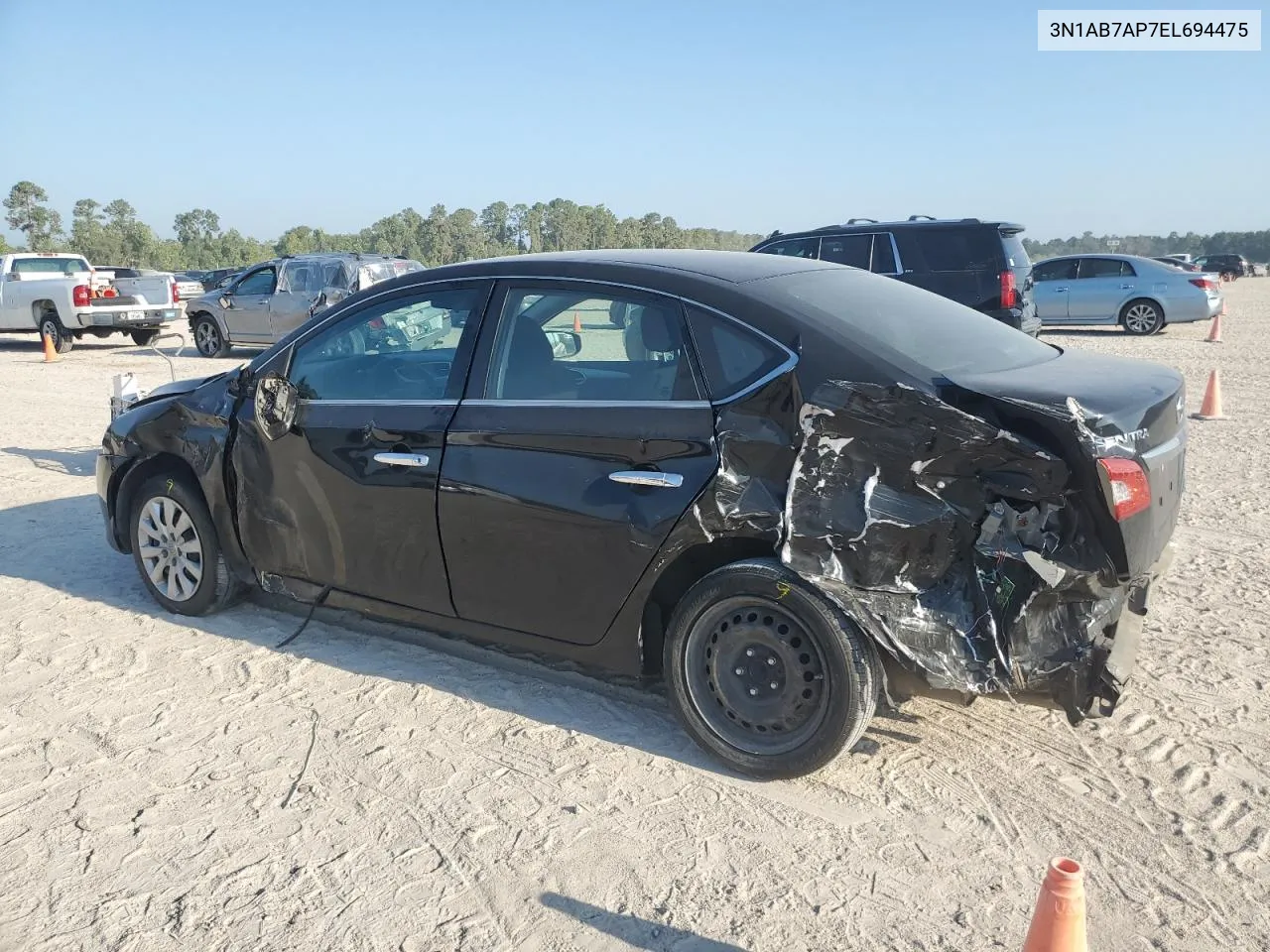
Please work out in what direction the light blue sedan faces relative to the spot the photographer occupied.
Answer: facing to the left of the viewer

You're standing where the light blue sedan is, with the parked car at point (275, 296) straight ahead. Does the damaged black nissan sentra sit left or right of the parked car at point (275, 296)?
left

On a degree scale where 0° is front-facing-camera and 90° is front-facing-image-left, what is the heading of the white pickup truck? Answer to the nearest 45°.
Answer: approximately 135°

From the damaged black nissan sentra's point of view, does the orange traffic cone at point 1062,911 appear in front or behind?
behind

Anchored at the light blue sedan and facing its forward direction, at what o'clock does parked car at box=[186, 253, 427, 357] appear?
The parked car is roughly at 11 o'clock from the light blue sedan.

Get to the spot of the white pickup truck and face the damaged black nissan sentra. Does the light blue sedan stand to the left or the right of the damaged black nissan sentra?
left

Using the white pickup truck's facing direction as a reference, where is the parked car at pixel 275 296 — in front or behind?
behind

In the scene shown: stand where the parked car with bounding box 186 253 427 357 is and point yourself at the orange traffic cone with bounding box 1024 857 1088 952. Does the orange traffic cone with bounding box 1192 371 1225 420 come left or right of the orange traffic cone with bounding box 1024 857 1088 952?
left

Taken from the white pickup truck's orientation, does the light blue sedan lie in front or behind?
behind

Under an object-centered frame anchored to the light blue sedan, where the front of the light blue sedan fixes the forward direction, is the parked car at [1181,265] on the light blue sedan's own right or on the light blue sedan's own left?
on the light blue sedan's own right
